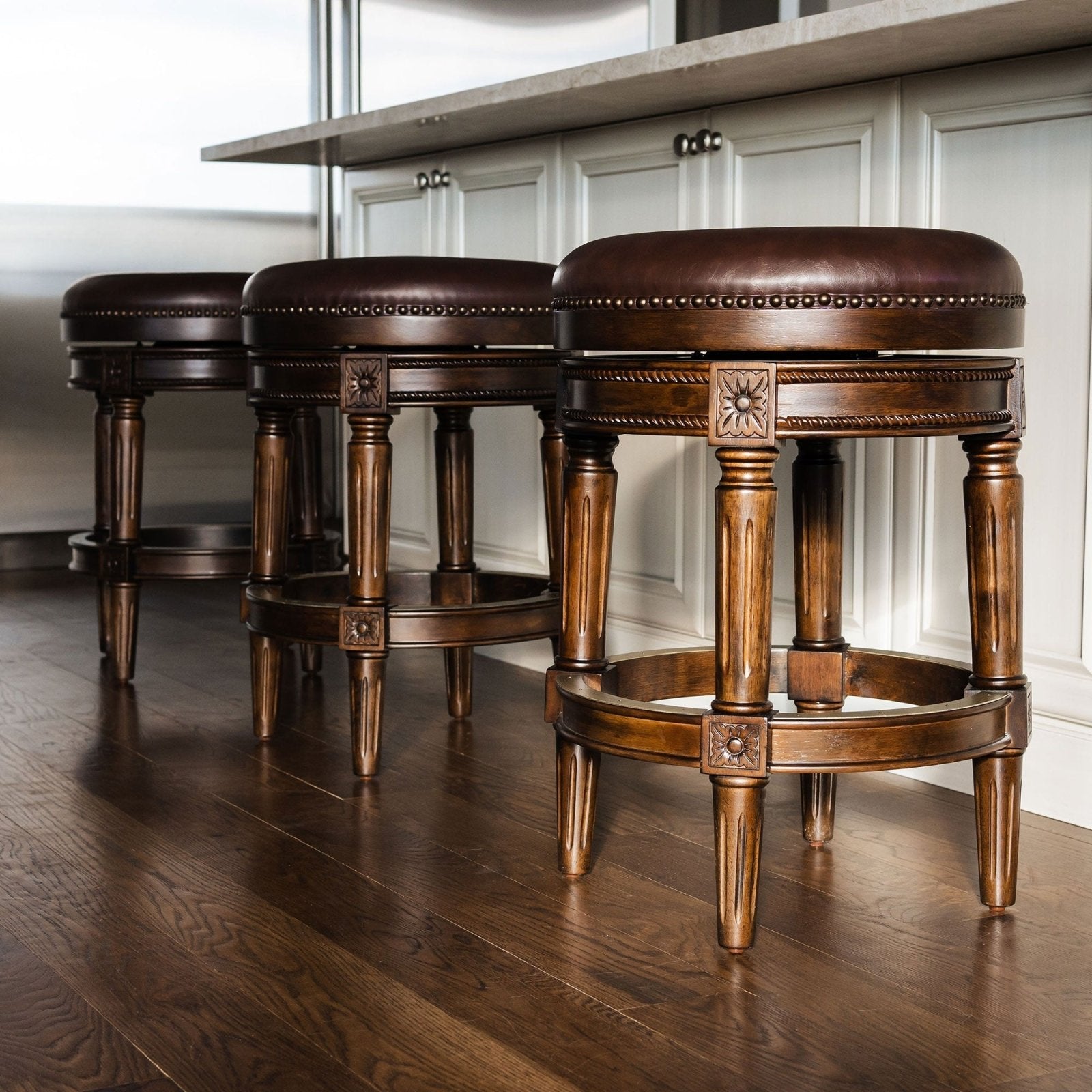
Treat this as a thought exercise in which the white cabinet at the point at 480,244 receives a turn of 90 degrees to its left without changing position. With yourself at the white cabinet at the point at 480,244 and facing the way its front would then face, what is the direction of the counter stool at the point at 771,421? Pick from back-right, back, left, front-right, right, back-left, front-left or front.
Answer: front-right

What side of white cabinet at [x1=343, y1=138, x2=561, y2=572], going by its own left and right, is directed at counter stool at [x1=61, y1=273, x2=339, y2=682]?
front

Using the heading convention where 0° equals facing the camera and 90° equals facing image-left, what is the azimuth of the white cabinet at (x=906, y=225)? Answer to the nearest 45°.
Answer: approximately 45°
